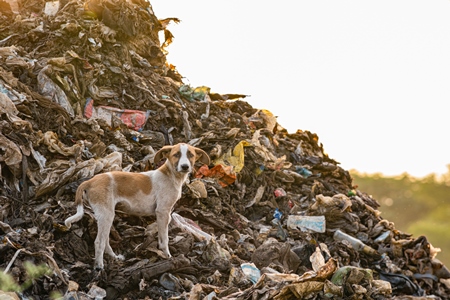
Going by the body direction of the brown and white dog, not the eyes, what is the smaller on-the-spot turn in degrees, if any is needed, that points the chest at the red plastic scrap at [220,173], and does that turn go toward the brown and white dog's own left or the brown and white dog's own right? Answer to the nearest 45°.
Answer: approximately 90° to the brown and white dog's own left

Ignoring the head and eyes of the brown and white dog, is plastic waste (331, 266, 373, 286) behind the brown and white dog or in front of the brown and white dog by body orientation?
in front

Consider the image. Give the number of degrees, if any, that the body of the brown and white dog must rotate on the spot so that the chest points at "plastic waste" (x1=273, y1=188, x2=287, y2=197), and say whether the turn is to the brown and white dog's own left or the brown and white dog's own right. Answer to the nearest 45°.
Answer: approximately 45° to the brown and white dog's own left

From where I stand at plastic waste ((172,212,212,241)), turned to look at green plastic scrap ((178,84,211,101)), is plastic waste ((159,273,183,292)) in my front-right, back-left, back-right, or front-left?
back-left

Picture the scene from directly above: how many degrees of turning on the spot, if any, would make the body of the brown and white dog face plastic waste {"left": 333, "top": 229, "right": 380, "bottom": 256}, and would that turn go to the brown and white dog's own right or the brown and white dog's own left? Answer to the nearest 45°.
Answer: approximately 45° to the brown and white dog's own left

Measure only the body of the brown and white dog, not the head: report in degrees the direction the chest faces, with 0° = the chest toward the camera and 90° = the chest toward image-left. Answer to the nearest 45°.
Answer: approximately 270°

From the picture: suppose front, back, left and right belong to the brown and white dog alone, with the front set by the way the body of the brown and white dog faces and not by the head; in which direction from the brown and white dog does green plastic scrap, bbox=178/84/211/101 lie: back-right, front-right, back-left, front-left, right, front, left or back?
left

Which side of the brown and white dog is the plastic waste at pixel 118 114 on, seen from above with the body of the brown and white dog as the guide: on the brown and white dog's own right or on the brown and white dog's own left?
on the brown and white dog's own left
